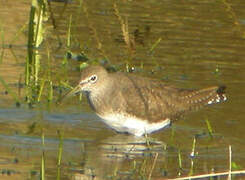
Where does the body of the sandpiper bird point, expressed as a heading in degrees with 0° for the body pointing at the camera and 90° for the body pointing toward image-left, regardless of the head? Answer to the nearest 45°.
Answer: approximately 90°
